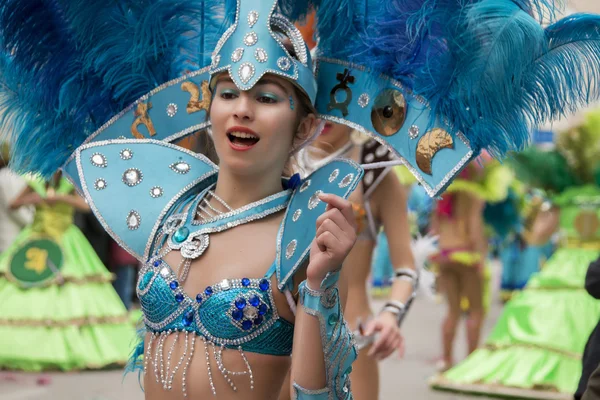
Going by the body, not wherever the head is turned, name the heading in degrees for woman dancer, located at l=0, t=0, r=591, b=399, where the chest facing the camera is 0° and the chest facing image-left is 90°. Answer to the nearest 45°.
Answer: approximately 45°

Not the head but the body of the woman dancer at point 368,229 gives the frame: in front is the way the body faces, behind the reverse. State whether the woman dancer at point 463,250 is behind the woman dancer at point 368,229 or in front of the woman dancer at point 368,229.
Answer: behind

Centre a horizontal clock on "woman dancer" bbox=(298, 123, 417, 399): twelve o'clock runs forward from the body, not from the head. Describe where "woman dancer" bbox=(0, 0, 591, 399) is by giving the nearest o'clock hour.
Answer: "woman dancer" bbox=(0, 0, 591, 399) is roughly at 11 o'clock from "woman dancer" bbox=(298, 123, 417, 399).

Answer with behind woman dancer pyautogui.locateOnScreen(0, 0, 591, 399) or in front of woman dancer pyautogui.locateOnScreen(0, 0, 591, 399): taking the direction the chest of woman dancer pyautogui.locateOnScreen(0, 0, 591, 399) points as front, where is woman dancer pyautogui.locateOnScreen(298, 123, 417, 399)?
behind

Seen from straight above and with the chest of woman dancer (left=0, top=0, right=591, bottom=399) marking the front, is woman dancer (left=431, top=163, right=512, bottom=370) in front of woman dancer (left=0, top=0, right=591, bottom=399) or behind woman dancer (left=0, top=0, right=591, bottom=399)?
behind
